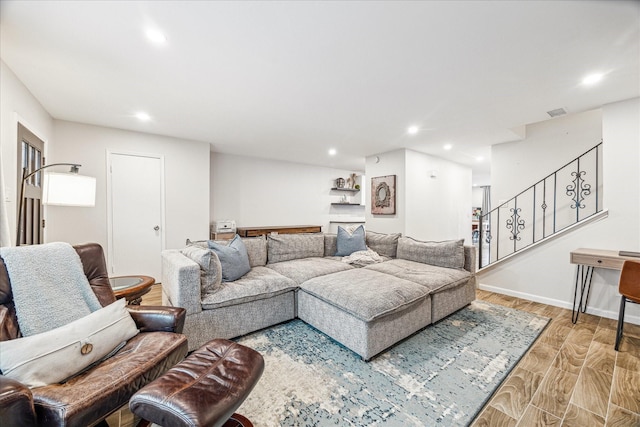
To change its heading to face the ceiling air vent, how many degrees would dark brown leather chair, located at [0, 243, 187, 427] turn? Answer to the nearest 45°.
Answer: approximately 45° to its left

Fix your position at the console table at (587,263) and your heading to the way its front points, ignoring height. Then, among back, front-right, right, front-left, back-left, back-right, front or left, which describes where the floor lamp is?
front

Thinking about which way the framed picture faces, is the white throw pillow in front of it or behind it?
in front

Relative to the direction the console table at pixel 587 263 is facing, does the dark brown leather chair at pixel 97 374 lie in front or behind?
in front

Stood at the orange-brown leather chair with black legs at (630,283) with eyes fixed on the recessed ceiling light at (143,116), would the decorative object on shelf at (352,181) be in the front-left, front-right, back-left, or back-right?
front-right

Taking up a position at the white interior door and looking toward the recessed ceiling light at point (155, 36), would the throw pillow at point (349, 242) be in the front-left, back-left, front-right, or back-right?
front-left

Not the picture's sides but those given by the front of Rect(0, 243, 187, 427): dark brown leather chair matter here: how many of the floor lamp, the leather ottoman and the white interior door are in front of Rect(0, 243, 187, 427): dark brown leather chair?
1

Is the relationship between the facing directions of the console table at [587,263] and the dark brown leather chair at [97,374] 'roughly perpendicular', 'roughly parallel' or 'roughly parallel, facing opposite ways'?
roughly parallel, facing opposite ways

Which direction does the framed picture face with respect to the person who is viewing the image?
facing the viewer and to the left of the viewer

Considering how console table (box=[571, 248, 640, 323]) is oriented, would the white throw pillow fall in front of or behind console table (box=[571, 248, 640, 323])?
in front

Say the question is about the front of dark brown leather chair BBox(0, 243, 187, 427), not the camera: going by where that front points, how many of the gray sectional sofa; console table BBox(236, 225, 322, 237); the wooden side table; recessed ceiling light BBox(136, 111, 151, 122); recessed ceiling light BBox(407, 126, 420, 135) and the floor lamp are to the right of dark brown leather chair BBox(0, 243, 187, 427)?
0

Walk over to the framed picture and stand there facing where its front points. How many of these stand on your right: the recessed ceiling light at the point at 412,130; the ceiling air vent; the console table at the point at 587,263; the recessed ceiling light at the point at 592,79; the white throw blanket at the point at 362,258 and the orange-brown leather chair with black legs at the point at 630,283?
0

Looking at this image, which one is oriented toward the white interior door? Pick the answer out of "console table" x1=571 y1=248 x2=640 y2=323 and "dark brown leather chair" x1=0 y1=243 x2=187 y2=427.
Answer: the console table

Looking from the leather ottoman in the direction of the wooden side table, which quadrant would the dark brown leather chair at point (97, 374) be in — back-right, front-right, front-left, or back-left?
front-left

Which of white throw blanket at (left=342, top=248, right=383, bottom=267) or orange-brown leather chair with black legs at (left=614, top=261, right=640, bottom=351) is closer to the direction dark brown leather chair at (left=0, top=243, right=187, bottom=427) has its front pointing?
the orange-brown leather chair with black legs

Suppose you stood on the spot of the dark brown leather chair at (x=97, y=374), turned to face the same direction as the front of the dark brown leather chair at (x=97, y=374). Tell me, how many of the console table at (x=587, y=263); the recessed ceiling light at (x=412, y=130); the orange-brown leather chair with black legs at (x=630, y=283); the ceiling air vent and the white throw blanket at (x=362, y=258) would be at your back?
0

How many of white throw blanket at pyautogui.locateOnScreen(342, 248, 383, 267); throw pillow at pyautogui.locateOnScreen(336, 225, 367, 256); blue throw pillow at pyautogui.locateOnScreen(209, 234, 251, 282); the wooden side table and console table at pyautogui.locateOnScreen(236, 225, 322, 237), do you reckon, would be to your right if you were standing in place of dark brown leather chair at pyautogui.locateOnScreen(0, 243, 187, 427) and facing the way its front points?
0

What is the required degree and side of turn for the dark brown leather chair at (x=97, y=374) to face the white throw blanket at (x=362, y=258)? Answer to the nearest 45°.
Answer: approximately 45° to its left

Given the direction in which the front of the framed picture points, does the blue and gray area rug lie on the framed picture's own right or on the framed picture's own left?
on the framed picture's own left
